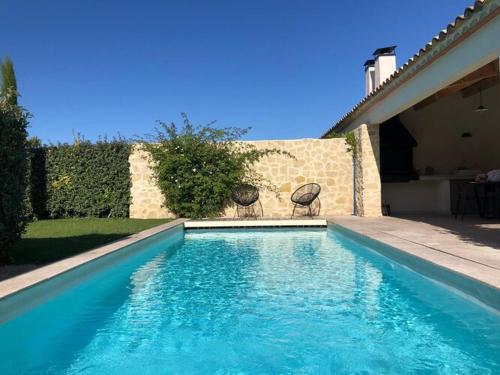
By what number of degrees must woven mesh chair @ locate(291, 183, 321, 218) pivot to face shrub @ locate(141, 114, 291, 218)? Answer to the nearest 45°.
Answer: approximately 45° to its right

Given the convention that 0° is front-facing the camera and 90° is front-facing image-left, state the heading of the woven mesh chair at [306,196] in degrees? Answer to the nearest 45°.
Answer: approximately 45°

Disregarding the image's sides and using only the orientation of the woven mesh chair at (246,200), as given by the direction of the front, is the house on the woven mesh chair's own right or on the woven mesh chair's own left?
on the woven mesh chair's own left

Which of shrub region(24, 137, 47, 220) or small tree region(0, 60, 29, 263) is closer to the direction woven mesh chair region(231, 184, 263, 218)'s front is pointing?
the small tree

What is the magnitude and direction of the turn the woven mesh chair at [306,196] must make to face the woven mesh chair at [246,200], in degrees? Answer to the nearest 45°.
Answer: approximately 45° to its right

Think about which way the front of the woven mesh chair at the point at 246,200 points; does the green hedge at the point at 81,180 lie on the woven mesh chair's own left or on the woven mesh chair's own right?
on the woven mesh chair's own right

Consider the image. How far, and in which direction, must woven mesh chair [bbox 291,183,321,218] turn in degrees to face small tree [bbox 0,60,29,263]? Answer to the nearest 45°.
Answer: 0° — it already faces it

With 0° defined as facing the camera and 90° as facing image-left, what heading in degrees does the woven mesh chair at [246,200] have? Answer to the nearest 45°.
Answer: approximately 0°

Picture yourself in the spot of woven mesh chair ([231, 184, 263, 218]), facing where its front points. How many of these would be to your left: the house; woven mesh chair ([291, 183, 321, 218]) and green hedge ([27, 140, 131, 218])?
2
